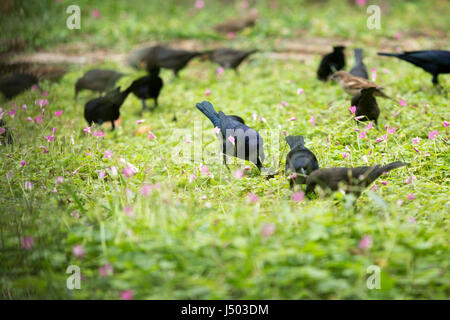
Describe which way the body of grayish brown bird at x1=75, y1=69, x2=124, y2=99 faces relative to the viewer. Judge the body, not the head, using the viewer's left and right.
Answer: facing to the left of the viewer

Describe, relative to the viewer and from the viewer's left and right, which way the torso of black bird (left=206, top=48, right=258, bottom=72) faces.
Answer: facing to the left of the viewer

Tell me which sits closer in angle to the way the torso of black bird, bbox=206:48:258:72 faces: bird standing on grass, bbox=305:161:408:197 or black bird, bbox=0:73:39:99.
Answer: the black bird

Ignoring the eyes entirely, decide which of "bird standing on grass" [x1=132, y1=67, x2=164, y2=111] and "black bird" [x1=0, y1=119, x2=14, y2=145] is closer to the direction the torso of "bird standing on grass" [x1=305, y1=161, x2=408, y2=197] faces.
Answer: the black bird

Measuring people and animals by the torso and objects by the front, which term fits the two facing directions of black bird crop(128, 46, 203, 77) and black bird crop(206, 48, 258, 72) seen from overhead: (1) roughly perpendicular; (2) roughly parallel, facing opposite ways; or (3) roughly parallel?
roughly parallel

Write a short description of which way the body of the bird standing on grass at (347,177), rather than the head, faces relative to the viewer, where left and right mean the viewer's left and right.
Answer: facing to the left of the viewer

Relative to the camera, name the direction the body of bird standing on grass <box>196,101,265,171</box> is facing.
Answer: to the viewer's right

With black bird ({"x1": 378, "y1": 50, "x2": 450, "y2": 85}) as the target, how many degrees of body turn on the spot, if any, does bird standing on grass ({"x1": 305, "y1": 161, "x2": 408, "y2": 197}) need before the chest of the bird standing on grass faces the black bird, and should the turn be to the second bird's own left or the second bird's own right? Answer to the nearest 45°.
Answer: approximately 90° to the second bird's own right

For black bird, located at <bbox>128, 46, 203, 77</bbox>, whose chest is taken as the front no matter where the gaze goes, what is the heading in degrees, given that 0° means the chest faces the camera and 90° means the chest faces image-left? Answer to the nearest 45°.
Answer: approximately 90°
